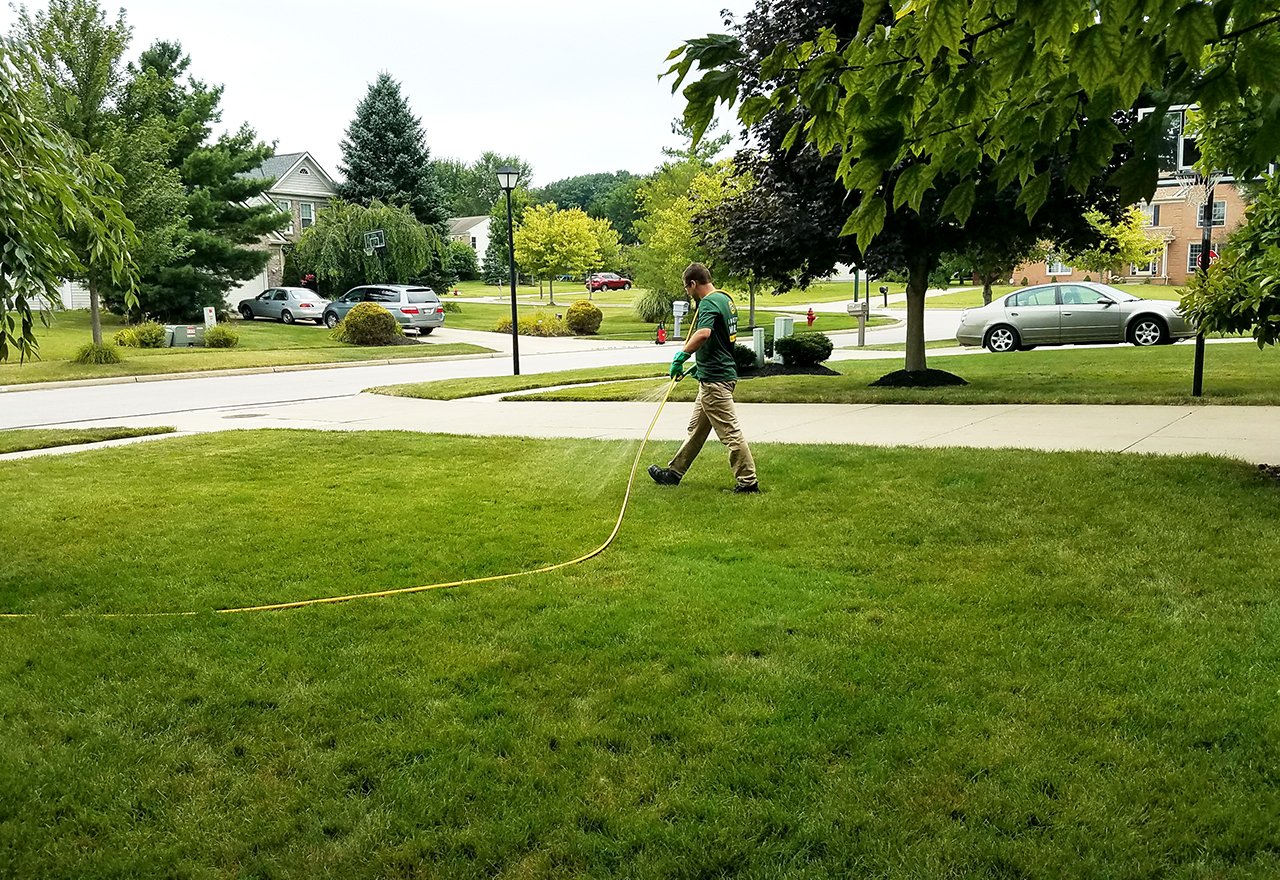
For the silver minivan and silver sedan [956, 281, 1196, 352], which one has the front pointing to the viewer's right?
the silver sedan

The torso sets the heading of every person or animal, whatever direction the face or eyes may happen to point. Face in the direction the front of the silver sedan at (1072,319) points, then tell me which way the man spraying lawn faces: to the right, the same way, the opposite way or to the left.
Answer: the opposite way

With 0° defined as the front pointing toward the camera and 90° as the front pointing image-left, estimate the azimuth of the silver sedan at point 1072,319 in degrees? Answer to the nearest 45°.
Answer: approximately 270°

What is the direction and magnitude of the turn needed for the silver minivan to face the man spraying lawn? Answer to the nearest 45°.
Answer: approximately 135° to its left

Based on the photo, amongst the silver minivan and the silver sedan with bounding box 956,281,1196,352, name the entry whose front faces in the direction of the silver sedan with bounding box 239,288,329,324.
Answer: the silver minivan

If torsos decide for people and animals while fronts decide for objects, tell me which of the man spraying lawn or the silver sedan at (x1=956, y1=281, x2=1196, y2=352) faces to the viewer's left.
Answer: the man spraying lawn

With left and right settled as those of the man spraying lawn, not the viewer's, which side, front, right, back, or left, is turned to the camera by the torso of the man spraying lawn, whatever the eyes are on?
left

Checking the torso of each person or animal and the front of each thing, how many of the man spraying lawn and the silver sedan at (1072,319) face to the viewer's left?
1

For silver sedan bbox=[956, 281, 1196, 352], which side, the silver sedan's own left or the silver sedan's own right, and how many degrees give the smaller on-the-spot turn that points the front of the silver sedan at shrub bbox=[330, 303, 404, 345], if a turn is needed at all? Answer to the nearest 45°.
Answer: approximately 180°
